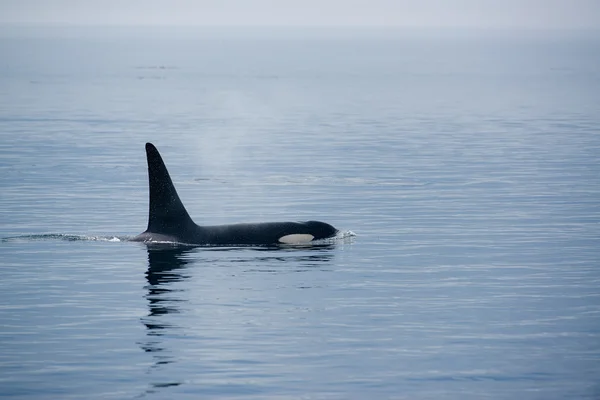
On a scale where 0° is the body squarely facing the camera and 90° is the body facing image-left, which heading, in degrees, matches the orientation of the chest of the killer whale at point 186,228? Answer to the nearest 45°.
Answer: approximately 270°
